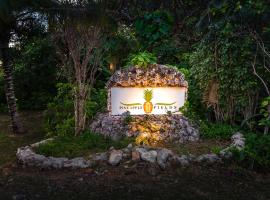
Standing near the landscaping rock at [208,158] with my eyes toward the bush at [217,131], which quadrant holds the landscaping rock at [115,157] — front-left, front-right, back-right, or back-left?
back-left

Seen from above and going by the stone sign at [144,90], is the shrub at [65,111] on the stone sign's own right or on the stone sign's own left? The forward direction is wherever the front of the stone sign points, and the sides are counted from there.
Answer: on the stone sign's own right

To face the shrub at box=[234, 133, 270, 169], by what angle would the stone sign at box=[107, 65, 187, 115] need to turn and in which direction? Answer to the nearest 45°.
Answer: approximately 45° to its left

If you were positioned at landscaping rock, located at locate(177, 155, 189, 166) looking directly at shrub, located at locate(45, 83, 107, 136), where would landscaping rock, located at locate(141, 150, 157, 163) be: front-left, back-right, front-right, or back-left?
front-left

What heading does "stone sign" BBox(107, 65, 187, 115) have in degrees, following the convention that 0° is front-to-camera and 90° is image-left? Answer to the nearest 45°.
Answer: approximately 0°

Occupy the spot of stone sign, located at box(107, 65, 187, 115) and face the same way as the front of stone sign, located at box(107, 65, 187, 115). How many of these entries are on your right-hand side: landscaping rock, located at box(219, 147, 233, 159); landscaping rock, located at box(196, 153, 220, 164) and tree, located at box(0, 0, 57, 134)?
1

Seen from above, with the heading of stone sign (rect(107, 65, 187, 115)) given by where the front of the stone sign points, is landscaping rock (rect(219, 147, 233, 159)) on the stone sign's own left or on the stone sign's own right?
on the stone sign's own left

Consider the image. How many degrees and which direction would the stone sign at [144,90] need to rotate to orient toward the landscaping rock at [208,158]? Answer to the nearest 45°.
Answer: approximately 45° to its left

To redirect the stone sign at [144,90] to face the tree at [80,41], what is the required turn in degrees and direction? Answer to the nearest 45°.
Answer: approximately 90° to its right

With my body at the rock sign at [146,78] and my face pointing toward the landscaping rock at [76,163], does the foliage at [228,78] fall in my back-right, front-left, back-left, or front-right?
back-left

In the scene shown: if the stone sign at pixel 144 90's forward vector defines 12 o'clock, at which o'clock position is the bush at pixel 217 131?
The bush is roughly at 9 o'clock from the stone sign.

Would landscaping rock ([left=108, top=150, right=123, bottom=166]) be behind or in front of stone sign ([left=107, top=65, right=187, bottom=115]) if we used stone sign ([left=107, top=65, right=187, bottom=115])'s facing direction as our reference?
in front
